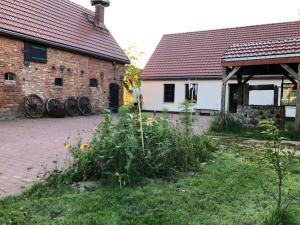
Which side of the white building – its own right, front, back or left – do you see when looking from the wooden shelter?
front

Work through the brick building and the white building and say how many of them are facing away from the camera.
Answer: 0

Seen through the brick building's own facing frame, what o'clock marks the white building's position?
The white building is roughly at 10 o'clock from the brick building.

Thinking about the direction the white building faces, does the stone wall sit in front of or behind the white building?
in front

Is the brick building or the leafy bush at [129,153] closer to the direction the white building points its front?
the leafy bush

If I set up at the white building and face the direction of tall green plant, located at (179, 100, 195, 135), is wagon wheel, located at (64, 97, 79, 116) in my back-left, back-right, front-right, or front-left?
front-right

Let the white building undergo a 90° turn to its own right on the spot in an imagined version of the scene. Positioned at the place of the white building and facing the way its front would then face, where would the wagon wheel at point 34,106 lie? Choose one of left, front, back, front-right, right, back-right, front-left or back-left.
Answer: front-left

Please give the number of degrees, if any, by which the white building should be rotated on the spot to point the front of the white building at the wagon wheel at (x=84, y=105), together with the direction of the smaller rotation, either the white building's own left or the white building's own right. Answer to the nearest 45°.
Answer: approximately 45° to the white building's own right

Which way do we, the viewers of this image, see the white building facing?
facing the viewer

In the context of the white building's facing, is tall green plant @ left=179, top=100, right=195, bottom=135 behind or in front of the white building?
in front

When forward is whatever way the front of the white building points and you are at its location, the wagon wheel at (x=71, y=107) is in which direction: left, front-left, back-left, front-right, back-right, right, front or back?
front-right

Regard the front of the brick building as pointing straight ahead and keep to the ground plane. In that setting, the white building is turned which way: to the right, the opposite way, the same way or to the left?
to the right

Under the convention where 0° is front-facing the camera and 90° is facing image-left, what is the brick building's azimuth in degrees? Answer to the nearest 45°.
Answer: approximately 315°

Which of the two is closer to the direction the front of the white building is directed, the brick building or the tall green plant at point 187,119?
the tall green plant
